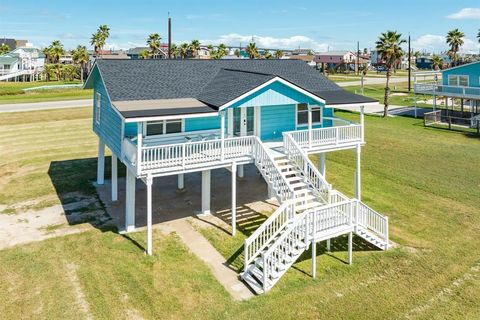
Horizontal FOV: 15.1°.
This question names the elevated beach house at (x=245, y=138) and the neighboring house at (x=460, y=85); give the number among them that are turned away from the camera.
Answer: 0

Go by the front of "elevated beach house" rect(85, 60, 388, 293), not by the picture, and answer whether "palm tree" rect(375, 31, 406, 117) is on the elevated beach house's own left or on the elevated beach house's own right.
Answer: on the elevated beach house's own left

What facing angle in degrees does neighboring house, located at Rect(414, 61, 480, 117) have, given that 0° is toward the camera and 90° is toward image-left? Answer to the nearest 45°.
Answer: approximately 45°

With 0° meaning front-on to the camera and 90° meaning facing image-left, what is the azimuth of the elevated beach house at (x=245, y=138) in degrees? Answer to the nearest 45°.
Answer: approximately 315°
